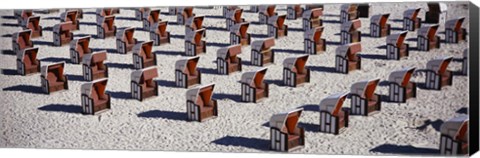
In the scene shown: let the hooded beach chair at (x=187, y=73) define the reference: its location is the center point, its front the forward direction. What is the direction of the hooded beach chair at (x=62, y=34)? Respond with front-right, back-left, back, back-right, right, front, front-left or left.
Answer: back

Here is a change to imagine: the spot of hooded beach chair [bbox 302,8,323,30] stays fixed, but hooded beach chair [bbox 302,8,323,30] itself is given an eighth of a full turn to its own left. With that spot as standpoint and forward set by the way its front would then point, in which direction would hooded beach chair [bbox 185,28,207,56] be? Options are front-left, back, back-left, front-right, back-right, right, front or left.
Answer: back

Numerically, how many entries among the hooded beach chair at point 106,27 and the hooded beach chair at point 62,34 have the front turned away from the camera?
0

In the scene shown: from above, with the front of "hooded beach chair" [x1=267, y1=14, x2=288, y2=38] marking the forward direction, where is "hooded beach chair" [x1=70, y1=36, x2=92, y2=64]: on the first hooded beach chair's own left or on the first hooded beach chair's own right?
on the first hooded beach chair's own right

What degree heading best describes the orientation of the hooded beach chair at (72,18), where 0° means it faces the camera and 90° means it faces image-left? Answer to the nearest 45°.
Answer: approximately 315°

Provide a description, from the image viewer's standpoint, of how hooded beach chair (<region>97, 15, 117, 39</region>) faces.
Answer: facing the viewer and to the right of the viewer

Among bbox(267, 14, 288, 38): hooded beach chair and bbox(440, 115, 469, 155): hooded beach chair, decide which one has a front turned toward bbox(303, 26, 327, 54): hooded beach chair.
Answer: bbox(267, 14, 288, 38): hooded beach chair

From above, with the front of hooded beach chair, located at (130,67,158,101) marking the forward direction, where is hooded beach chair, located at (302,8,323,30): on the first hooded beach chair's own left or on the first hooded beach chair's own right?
on the first hooded beach chair's own left

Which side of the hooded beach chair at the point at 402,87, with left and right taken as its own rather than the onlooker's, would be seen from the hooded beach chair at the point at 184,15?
back
